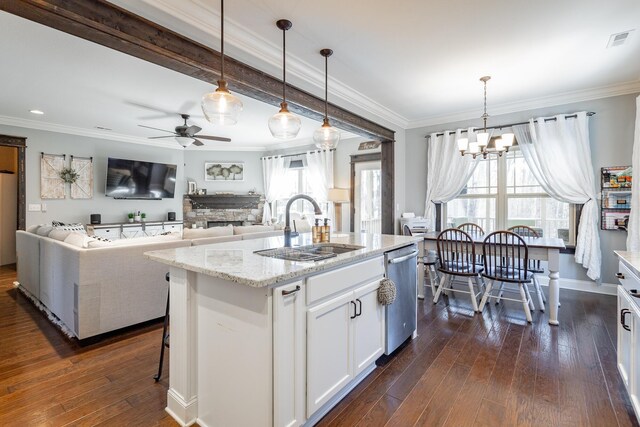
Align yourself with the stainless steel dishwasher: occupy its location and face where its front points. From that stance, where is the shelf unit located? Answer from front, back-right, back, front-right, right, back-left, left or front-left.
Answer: left

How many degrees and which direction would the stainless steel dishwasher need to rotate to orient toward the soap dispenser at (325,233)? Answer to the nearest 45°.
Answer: approximately 135° to its right

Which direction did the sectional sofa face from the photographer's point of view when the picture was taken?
facing away from the viewer and to the left of the viewer

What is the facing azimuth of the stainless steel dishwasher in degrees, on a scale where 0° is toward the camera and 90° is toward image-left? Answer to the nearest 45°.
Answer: approximately 315°

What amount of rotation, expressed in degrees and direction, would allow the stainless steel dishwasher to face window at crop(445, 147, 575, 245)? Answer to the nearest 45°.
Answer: approximately 90° to its left

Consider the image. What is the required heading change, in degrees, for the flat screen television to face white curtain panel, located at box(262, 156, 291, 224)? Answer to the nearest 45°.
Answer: approximately 45° to its left

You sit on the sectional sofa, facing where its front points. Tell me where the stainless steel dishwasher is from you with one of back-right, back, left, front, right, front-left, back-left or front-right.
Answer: back

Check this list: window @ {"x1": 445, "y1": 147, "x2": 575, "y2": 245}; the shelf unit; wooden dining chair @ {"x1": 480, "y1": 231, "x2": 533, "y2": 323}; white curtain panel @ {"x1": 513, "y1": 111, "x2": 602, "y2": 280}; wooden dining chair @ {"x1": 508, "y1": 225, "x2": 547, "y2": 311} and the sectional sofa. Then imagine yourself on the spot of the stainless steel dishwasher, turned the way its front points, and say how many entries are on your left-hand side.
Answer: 5

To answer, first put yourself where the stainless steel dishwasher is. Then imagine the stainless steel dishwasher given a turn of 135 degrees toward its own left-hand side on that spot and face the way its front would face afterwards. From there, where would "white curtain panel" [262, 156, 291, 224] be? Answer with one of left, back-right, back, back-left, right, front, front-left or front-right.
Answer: front-left

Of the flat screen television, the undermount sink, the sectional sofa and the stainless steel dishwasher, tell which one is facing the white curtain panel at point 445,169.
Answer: the flat screen television

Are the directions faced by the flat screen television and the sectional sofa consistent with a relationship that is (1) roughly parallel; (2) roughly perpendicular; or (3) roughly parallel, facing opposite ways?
roughly parallel, facing opposite ways

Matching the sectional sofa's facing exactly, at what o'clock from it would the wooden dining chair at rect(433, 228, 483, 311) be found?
The wooden dining chair is roughly at 5 o'clock from the sectional sofa.

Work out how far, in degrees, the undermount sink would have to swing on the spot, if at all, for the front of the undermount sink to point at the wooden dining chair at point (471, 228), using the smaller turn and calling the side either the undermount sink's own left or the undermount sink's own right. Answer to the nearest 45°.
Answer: approximately 90° to the undermount sink's own left

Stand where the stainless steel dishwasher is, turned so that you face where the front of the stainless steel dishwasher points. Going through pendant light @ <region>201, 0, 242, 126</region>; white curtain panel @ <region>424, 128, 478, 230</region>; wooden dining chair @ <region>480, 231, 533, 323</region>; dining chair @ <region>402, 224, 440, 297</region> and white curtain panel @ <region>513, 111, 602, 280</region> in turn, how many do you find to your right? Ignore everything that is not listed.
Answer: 1

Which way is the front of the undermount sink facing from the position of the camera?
facing the viewer and to the right of the viewer
